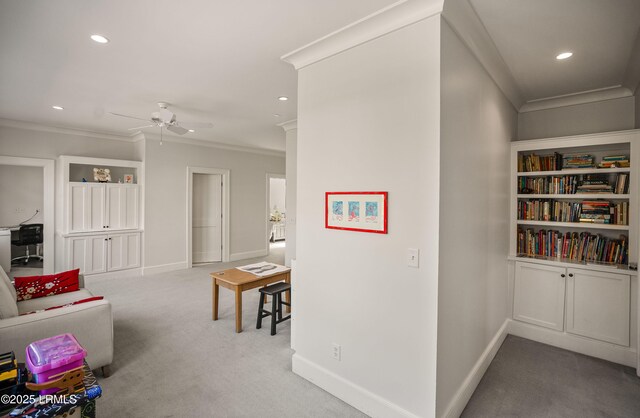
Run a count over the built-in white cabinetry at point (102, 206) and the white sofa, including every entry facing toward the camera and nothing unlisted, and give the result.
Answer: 1

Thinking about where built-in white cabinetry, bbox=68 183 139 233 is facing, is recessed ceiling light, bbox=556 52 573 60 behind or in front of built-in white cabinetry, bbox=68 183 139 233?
in front

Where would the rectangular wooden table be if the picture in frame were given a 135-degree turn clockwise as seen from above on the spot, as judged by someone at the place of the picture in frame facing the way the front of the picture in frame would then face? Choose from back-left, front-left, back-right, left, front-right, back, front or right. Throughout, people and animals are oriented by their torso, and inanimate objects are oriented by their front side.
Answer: front-left

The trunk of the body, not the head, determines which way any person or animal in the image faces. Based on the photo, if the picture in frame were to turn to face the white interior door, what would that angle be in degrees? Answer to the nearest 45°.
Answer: approximately 90° to its right

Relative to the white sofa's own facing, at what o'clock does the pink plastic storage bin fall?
The pink plastic storage bin is roughly at 3 o'clock from the white sofa.

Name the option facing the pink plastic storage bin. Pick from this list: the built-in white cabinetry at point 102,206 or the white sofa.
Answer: the built-in white cabinetry

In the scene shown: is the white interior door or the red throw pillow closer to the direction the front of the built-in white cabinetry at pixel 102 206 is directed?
the red throw pillow

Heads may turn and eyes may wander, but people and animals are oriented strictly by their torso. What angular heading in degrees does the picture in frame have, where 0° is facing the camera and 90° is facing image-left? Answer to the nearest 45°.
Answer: approximately 45°

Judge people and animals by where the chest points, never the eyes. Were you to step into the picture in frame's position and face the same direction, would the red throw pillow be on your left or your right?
on your right

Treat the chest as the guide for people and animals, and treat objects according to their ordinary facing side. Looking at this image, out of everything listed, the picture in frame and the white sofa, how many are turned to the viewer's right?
1

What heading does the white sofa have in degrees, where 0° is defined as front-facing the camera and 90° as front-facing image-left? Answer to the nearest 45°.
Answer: approximately 270°

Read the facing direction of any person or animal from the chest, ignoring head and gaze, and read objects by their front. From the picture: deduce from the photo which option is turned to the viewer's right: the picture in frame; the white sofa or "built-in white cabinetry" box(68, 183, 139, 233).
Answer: the white sofa
